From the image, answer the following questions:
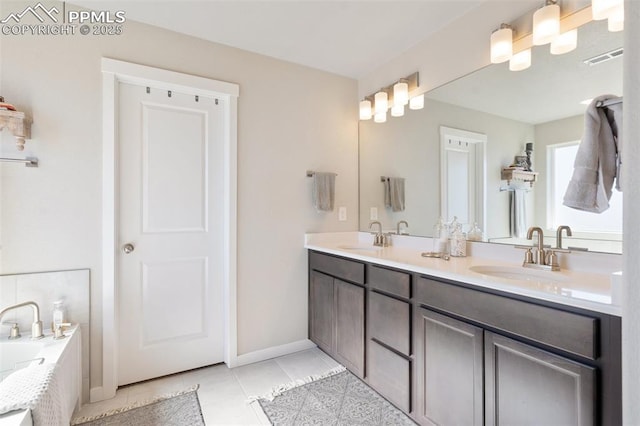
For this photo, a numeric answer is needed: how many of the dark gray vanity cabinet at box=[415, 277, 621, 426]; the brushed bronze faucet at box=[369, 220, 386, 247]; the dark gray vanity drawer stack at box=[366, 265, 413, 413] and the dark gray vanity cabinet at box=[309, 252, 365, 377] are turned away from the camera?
0

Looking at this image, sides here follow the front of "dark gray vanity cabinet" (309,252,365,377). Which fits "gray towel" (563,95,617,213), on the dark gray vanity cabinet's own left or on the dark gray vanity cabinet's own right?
on the dark gray vanity cabinet's own left

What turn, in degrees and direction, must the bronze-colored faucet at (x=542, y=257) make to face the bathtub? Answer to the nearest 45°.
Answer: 0° — it already faces it

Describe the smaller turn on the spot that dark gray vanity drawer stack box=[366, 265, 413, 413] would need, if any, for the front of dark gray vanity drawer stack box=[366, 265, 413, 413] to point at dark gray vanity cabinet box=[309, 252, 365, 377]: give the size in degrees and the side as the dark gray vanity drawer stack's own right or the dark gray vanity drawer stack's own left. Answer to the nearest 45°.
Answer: approximately 90° to the dark gray vanity drawer stack's own right

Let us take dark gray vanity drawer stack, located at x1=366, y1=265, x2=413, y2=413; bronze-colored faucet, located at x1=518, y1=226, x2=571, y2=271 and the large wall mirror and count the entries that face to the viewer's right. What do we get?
0

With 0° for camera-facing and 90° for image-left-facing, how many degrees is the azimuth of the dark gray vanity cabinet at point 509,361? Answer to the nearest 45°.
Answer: approximately 45°

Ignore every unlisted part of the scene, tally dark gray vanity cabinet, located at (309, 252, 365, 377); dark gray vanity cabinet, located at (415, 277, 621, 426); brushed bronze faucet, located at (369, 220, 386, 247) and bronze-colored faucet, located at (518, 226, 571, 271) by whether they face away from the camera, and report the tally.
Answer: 0

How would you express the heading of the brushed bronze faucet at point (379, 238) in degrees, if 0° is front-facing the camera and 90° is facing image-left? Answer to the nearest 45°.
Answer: approximately 45°

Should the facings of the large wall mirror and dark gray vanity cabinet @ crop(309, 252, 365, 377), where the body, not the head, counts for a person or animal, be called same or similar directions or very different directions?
same or similar directions

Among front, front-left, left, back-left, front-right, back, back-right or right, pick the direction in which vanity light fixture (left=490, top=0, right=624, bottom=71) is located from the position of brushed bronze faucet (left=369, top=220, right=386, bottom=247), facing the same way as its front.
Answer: left

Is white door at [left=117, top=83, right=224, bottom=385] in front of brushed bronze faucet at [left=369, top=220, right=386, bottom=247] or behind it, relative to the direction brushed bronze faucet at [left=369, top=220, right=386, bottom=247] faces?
in front

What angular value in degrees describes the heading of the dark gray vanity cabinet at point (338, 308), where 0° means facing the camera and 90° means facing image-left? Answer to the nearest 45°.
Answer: approximately 45°

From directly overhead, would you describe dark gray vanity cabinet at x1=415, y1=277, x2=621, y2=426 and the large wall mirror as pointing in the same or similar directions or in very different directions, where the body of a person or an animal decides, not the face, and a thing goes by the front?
same or similar directions

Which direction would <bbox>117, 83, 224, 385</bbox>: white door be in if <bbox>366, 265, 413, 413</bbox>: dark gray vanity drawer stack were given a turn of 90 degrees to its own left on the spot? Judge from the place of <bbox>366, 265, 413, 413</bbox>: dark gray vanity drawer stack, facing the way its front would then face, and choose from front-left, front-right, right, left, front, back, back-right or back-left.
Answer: back-right

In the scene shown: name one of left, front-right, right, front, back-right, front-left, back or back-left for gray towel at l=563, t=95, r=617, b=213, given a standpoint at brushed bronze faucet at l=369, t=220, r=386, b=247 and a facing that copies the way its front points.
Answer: left

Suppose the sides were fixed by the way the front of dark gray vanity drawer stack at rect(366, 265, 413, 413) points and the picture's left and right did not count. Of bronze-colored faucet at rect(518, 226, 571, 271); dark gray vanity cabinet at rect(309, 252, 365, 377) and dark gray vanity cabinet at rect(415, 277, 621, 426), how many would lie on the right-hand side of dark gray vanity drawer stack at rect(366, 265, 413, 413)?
1

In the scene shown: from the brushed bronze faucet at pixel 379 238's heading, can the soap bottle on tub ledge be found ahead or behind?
ahead
